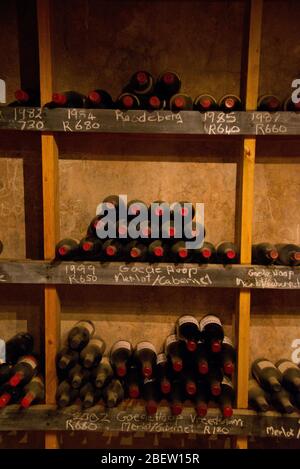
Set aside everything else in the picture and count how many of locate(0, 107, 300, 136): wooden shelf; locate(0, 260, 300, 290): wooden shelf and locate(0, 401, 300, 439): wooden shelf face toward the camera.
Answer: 3

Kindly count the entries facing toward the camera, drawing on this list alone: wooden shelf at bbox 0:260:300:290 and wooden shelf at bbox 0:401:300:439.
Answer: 2

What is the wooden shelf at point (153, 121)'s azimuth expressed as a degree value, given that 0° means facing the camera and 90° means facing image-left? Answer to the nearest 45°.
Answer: approximately 0°

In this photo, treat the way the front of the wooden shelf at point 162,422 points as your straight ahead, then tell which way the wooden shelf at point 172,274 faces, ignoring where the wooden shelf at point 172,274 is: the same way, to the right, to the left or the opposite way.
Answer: the same way

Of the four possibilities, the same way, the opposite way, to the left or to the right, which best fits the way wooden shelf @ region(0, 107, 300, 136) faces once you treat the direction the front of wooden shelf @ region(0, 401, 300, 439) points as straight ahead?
the same way

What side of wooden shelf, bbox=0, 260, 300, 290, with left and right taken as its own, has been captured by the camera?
front

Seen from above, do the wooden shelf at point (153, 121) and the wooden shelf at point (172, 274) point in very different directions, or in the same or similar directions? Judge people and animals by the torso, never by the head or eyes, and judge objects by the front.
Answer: same or similar directions
